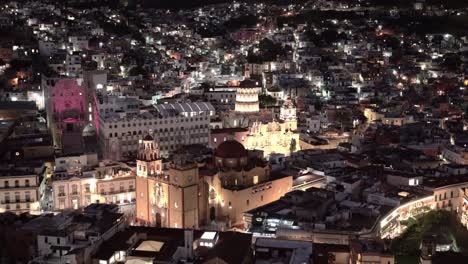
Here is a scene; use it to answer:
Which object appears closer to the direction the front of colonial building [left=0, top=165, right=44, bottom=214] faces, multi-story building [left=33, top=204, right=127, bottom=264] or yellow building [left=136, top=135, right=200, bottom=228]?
the multi-story building

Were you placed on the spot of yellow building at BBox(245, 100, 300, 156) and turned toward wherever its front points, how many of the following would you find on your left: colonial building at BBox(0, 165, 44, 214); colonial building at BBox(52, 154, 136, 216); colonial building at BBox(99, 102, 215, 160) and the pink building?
0

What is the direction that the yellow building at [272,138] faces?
toward the camera

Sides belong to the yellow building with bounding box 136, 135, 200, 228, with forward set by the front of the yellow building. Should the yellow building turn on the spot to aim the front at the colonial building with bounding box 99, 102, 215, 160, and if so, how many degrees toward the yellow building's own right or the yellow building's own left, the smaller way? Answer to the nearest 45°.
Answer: approximately 135° to the yellow building's own right

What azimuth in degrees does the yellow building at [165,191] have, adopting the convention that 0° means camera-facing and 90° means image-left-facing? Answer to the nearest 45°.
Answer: approximately 45°

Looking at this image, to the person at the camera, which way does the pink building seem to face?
facing the viewer

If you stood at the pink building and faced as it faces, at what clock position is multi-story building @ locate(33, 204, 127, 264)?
The multi-story building is roughly at 12 o'clock from the pink building.

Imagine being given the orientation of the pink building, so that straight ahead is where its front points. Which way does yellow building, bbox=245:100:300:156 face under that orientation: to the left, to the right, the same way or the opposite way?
the same way

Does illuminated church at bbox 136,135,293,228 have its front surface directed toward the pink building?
no

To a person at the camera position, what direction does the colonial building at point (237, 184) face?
facing the viewer and to the left of the viewer

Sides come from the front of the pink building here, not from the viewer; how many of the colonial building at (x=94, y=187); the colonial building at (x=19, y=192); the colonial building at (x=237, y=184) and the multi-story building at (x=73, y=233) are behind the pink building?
0

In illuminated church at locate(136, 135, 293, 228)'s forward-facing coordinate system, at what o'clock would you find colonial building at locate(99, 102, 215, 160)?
The colonial building is roughly at 4 o'clock from the illuminated church.

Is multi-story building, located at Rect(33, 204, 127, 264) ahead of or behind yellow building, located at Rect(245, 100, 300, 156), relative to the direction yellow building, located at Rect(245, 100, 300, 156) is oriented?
ahead

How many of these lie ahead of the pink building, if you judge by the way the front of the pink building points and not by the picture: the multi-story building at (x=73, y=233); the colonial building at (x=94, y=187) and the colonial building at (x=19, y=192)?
3

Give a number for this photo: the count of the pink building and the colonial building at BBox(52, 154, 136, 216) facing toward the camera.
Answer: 2

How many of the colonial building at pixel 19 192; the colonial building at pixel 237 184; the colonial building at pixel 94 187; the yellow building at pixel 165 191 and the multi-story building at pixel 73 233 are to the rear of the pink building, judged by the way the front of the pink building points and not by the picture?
0

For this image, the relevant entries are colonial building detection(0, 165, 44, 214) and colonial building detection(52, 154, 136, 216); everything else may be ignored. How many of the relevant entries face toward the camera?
2

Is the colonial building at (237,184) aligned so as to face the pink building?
no

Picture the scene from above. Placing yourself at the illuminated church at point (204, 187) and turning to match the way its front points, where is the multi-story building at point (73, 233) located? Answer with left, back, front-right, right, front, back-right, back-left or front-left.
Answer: front

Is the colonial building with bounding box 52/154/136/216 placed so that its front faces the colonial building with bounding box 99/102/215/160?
no

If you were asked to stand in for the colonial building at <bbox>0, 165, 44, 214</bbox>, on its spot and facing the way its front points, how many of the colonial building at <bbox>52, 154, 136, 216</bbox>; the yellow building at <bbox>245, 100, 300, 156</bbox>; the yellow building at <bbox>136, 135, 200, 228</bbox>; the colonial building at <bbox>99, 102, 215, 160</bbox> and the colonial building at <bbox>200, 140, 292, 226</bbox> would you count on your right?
0
